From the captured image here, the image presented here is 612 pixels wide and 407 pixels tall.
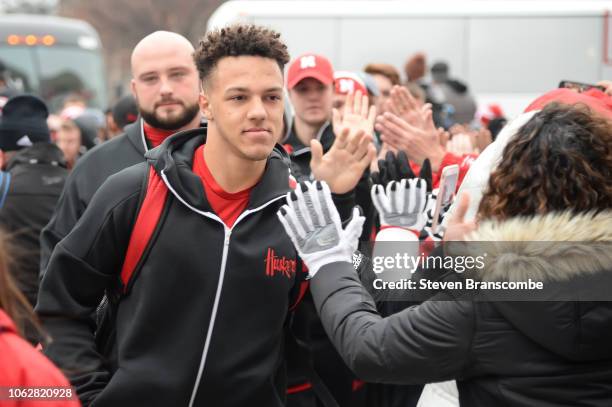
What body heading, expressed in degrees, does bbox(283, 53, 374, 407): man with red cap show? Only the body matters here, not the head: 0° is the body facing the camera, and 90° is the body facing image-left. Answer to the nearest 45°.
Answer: approximately 0°

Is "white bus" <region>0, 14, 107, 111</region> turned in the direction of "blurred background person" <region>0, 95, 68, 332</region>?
yes

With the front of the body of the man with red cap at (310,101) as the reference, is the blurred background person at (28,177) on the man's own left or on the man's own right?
on the man's own right

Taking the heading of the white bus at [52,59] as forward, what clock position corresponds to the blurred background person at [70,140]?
The blurred background person is roughly at 12 o'clock from the white bus.

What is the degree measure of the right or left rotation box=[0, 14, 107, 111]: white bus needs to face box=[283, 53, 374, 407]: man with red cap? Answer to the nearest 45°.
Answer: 0° — it already faces them

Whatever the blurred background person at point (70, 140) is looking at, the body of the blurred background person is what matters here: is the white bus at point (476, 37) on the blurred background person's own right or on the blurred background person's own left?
on the blurred background person's own left

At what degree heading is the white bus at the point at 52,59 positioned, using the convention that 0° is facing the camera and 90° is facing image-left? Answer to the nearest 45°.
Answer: approximately 0°

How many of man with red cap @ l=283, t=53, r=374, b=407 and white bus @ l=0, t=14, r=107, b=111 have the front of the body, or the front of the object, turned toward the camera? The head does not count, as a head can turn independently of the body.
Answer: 2

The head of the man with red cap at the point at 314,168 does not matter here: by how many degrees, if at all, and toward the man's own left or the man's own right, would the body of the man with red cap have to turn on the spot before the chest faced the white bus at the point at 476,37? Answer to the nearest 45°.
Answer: approximately 180°
